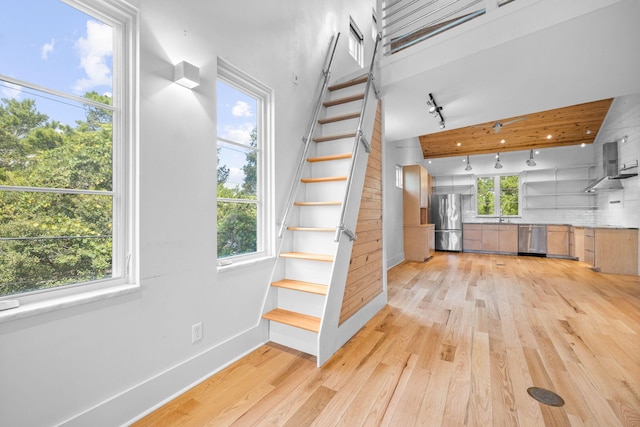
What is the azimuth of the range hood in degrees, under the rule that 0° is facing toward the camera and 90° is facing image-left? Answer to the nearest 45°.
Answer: approximately 90°

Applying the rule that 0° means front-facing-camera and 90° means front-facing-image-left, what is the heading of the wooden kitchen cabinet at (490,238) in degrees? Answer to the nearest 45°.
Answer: approximately 0°

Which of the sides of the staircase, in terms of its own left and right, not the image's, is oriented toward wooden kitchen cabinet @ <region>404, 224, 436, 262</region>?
back

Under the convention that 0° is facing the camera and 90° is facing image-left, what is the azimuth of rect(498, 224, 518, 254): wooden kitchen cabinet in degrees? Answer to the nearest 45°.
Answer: approximately 0°

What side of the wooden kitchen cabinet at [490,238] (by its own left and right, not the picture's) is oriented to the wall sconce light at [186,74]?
front

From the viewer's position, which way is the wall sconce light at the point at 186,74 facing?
facing the viewer and to the right of the viewer

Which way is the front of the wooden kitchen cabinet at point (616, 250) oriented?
to the viewer's left

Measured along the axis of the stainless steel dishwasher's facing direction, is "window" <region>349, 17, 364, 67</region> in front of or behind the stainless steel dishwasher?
in front

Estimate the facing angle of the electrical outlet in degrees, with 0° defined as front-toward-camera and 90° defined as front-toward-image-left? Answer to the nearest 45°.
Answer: approximately 315°

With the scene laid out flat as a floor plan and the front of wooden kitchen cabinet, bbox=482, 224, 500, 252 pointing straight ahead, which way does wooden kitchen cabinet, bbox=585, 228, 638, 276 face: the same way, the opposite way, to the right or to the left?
to the right
